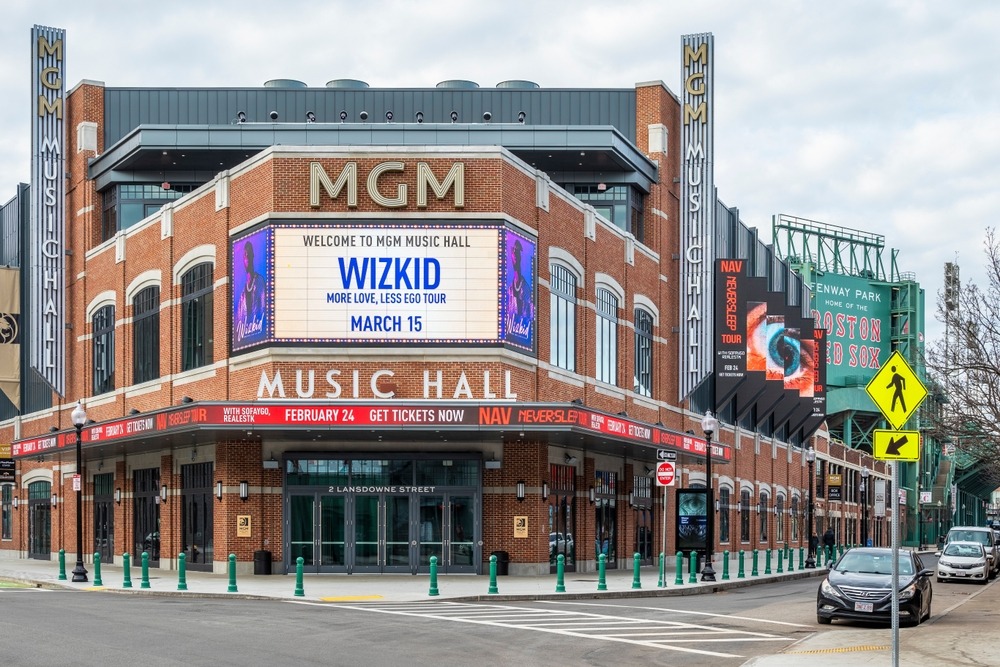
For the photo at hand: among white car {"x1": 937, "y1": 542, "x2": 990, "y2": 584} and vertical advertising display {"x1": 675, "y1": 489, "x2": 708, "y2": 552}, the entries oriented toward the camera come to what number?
2

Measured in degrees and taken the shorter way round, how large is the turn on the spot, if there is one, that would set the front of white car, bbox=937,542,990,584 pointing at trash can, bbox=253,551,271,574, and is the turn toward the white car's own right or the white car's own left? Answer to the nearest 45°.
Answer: approximately 45° to the white car's own right

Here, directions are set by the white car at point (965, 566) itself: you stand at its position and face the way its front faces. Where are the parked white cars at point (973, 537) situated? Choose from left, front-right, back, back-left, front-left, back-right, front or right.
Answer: back

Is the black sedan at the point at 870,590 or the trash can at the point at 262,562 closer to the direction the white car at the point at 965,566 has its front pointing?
the black sedan

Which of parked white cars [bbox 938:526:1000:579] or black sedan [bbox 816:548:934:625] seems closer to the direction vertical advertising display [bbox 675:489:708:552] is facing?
the black sedan

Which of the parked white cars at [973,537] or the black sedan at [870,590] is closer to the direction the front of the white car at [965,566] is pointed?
the black sedan

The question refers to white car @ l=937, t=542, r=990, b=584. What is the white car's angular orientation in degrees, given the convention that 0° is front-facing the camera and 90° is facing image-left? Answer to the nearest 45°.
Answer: approximately 0°

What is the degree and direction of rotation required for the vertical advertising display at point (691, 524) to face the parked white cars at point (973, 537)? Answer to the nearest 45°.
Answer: approximately 135° to its left
